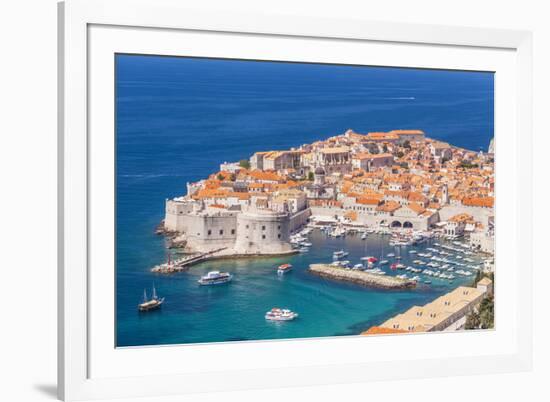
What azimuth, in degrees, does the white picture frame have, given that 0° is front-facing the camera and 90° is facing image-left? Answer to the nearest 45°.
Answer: approximately 315°
